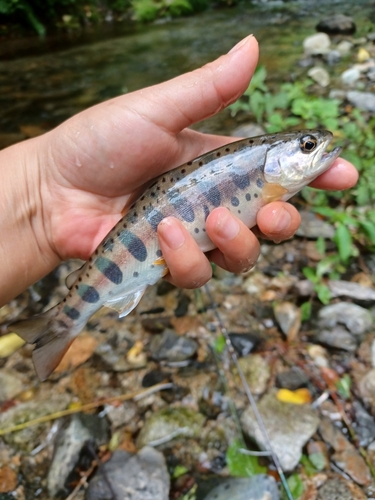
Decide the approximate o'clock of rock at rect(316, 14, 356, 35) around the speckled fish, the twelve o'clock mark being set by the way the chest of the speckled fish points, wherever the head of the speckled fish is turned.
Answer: The rock is roughly at 10 o'clock from the speckled fish.

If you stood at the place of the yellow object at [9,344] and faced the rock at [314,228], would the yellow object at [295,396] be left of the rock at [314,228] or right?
right

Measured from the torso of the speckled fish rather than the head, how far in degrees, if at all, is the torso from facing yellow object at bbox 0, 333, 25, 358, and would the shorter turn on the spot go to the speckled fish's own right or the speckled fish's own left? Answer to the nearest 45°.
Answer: approximately 135° to the speckled fish's own left

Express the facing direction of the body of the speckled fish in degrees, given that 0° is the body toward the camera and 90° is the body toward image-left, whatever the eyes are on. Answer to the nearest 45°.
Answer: approximately 270°
